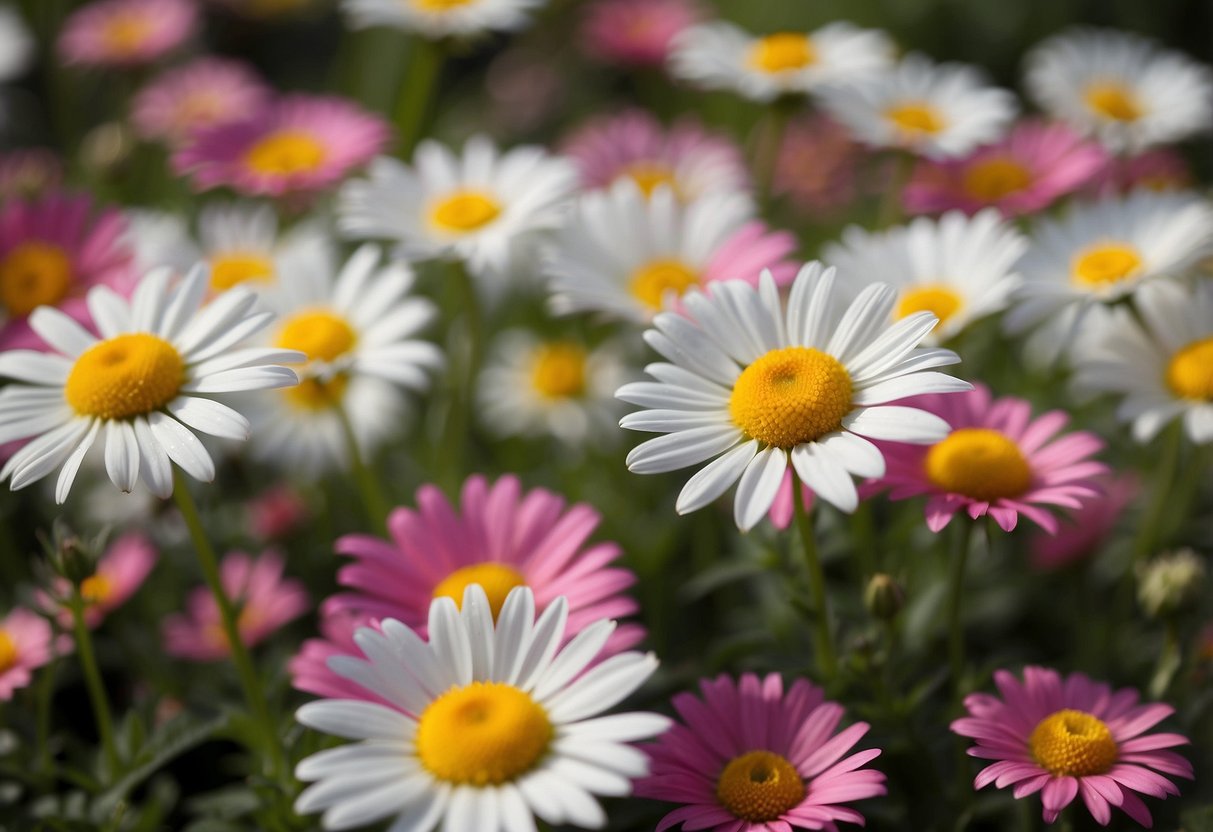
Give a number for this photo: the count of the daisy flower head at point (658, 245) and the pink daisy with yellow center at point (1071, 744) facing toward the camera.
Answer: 2

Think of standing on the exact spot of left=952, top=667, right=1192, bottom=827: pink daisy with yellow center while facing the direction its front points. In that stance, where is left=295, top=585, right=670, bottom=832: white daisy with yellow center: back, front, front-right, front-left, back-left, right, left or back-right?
front-right

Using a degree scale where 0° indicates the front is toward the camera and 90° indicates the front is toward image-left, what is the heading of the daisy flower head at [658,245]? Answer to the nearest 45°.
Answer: approximately 0°

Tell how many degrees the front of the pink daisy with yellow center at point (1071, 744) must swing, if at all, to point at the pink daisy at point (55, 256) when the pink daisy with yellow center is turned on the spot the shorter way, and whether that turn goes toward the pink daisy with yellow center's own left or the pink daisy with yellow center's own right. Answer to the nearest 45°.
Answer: approximately 90° to the pink daisy with yellow center's own right

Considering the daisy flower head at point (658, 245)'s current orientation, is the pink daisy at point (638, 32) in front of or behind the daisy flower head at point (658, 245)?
behind

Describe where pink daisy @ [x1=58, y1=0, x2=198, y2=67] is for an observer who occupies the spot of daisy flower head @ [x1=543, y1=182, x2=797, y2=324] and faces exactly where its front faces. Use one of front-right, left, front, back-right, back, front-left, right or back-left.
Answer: back-right

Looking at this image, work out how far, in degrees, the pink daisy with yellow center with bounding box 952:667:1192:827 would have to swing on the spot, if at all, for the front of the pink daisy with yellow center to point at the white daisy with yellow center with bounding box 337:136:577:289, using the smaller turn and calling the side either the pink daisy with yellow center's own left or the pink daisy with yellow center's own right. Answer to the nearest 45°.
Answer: approximately 135° to the pink daisy with yellow center's own right

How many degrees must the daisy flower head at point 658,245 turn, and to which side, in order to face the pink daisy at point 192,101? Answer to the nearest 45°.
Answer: approximately 135° to its right

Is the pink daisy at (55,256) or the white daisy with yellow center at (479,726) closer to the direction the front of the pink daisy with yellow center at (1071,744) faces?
the white daisy with yellow center

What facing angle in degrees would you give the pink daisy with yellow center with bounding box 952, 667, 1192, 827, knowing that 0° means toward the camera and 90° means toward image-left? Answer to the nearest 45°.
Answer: approximately 0°

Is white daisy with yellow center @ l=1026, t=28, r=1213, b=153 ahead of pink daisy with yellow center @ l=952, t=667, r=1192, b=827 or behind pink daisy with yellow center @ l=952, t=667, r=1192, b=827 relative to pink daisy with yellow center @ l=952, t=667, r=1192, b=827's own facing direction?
behind
